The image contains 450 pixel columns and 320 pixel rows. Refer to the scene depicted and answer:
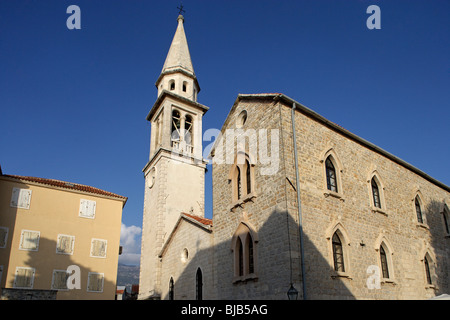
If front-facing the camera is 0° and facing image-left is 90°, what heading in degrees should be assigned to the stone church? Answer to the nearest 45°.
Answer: approximately 45°

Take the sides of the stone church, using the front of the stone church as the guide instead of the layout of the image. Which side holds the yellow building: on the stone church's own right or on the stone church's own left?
on the stone church's own right
